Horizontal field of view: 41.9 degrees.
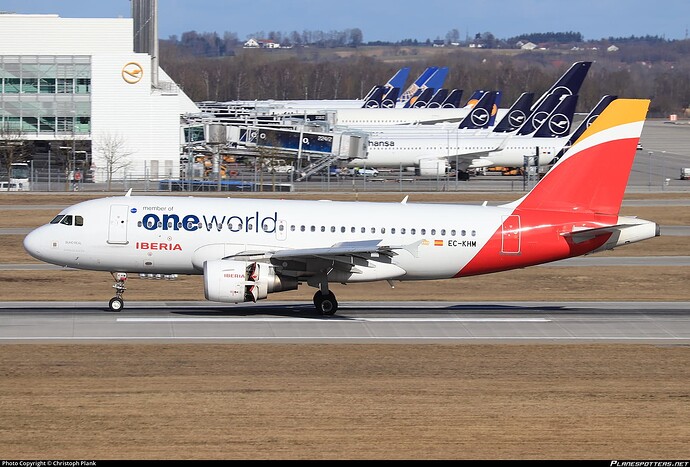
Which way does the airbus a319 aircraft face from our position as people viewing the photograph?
facing to the left of the viewer
